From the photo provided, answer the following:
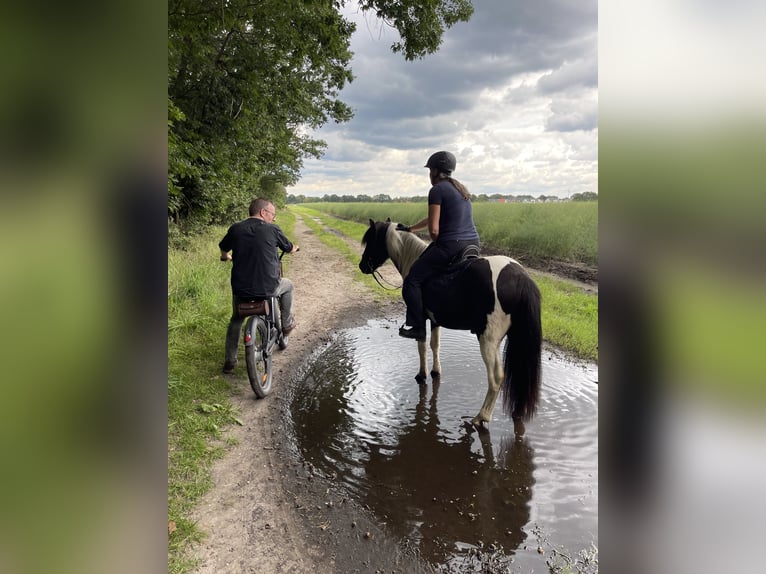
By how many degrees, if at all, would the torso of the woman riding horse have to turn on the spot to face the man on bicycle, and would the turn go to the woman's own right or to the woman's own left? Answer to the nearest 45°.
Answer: approximately 45° to the woman's own left

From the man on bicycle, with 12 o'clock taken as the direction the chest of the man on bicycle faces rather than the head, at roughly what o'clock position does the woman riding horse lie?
The woman riding horse is roughly at 4 o'clock from the man on bicycle.

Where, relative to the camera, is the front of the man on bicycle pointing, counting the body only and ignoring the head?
away from the camera

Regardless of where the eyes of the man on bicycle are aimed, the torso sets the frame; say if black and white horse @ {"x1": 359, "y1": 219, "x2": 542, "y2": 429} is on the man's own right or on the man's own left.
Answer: on the man's own right

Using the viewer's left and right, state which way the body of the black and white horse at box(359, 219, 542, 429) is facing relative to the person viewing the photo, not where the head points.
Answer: facing away from the viewer and to the left of the viewer

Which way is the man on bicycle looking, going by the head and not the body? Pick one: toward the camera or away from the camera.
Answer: away from the camera
